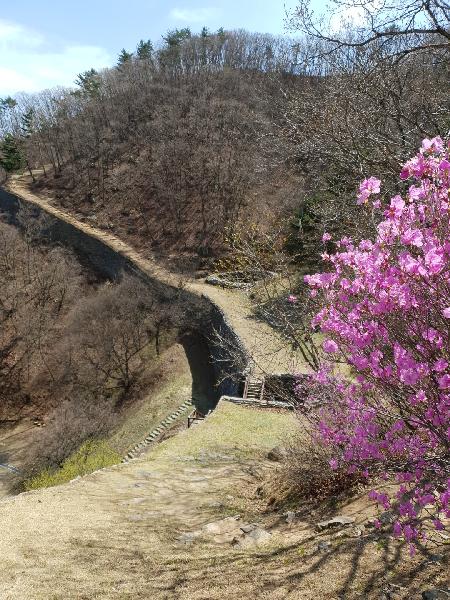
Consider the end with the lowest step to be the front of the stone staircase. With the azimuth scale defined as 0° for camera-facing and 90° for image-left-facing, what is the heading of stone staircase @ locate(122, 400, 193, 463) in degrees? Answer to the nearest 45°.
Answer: approximately 45°

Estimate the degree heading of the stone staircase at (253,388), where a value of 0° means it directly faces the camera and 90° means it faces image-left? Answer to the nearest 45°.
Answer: approximately 0°

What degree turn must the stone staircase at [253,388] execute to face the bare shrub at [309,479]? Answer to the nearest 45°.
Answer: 0° — it already faces it

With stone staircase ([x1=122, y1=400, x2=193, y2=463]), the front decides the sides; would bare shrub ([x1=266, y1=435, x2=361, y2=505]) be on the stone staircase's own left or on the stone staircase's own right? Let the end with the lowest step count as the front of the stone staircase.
on the stone staircase's own left

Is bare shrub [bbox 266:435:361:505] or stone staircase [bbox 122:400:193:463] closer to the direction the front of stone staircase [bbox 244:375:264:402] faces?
the bare shrub

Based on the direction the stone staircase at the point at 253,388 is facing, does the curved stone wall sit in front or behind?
behind
